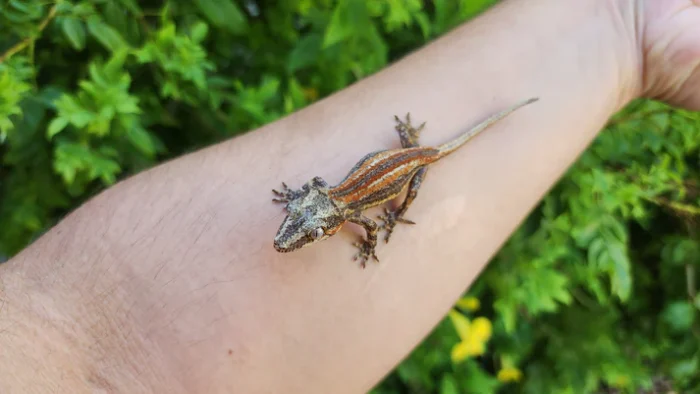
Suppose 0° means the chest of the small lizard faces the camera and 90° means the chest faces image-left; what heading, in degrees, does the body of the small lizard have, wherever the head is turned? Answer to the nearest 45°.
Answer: approximately 45°
